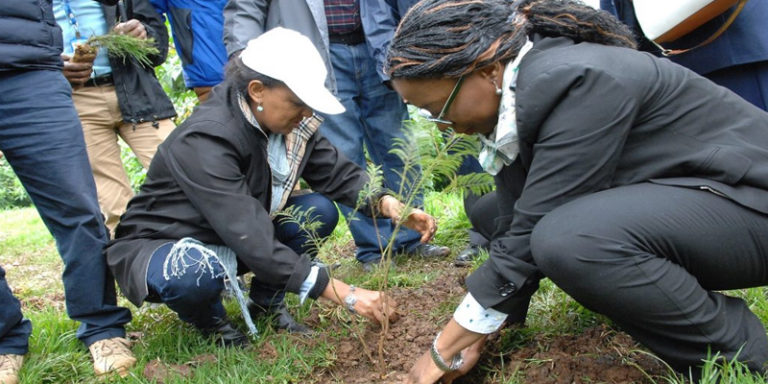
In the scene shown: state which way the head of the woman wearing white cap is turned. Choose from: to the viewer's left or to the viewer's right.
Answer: to the viewer's right

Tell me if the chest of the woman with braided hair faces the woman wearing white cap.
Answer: yes

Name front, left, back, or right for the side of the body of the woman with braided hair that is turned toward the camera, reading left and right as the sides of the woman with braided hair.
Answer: left
